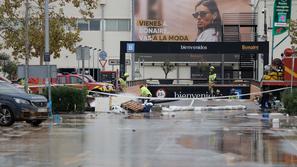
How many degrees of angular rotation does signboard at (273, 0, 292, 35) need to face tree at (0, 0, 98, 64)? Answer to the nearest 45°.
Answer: approximately 45° to its right

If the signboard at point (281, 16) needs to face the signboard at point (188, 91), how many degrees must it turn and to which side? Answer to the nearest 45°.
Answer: approximately 45° to its right
